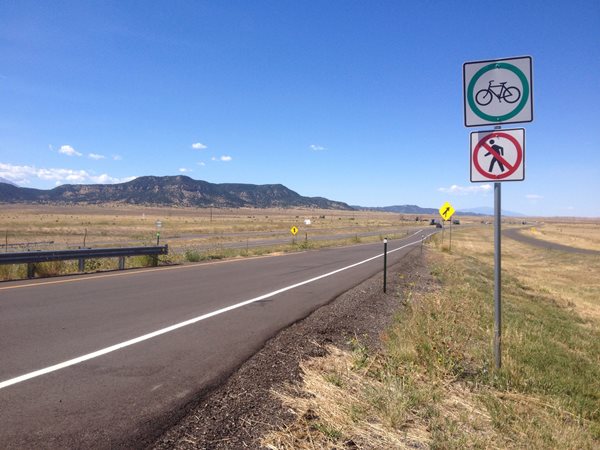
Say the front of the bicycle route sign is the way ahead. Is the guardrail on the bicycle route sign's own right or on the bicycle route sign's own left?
on the bicycle route sign's own right

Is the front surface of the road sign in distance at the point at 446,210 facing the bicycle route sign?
yes

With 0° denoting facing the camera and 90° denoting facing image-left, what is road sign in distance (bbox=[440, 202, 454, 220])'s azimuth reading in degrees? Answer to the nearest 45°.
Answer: approximately 0°

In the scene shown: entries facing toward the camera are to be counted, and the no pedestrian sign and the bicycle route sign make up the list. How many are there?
2

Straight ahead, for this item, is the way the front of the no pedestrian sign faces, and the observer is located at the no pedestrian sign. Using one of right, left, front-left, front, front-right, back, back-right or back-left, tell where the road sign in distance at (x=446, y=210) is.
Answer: back

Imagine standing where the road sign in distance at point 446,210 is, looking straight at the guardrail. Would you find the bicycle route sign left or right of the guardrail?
left

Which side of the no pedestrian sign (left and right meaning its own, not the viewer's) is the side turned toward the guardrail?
right
